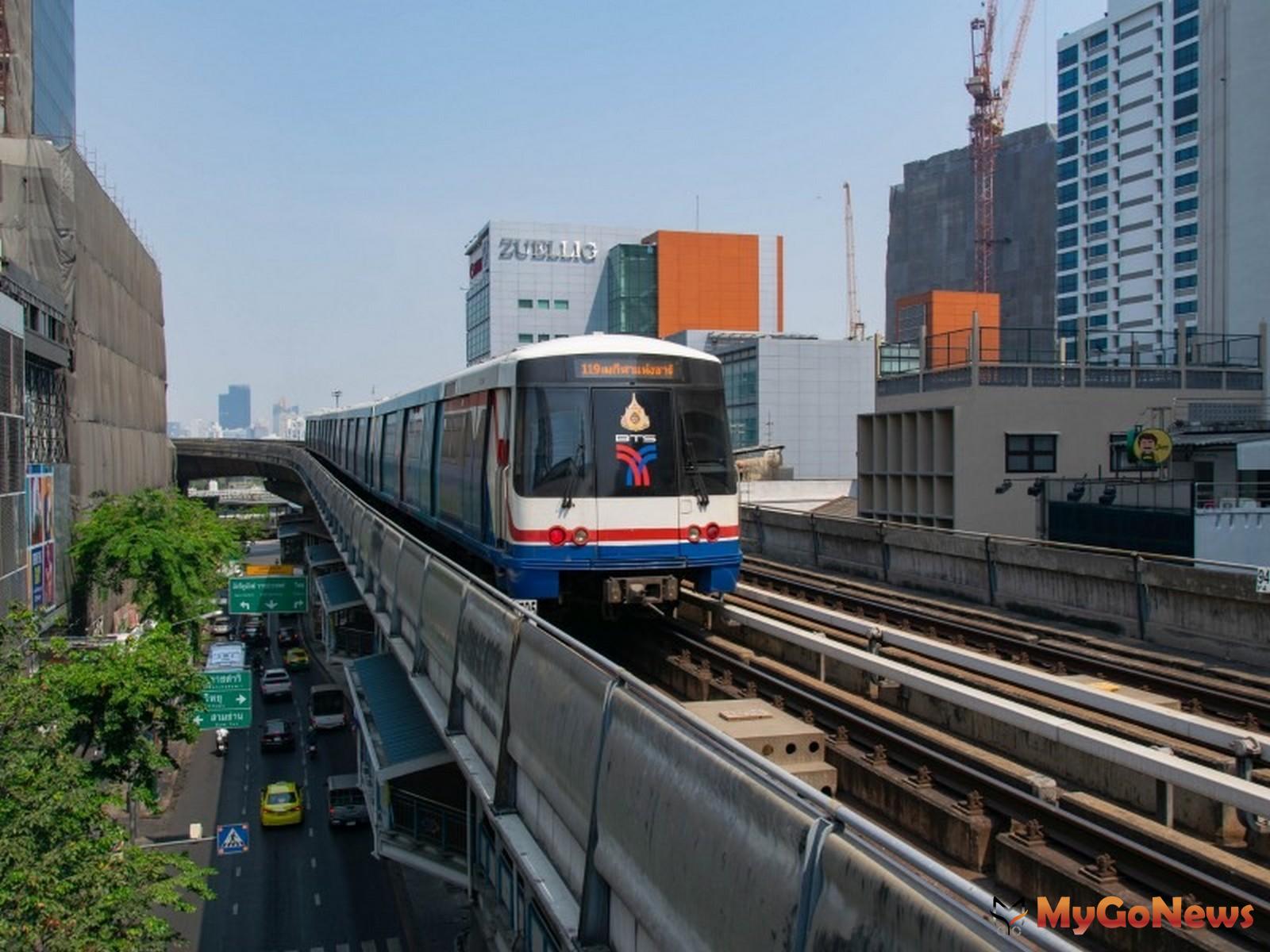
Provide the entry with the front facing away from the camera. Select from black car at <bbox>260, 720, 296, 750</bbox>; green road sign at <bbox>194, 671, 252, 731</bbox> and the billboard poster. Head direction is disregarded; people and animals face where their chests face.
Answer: the black car

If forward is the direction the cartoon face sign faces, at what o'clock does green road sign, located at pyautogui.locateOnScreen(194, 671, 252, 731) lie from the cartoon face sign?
The green road sign is roughly at 2 o'clock from the cartoon face sign.

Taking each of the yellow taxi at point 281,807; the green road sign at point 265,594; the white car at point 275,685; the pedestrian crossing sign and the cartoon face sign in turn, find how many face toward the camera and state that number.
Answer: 3

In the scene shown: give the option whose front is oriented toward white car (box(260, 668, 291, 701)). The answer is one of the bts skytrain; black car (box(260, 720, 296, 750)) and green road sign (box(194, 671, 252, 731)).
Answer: the black car

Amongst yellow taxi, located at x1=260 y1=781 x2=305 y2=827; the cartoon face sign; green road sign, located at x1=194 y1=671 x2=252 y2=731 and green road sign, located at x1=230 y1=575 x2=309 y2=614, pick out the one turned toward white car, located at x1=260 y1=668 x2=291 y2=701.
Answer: the yellow taxi

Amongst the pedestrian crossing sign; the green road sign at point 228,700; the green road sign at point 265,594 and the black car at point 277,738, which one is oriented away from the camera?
the black car

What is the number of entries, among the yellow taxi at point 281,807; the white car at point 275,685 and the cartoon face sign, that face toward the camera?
1

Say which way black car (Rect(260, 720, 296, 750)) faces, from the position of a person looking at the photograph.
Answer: facing away from the viewer

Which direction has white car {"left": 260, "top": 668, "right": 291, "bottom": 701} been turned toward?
away from the camera

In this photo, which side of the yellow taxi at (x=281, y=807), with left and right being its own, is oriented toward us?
back

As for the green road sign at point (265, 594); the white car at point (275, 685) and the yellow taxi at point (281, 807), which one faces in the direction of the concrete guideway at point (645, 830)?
the green road sign

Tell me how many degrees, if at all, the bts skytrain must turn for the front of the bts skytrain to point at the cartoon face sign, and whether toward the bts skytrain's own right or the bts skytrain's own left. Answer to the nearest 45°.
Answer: approximately 90° to the bts skytrain's own left

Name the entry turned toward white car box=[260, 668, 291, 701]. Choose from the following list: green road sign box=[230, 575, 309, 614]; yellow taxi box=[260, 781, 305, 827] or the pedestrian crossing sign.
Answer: the yellow taxi
